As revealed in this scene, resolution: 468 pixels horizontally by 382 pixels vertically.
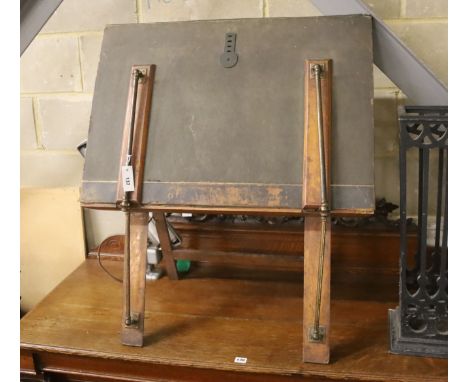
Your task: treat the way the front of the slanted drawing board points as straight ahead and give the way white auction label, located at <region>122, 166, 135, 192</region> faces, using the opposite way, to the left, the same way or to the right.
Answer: the same way

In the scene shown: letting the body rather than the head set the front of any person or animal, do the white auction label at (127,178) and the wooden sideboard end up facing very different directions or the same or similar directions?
same or similar directions

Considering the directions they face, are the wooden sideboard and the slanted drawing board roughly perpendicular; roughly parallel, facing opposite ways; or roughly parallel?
roughly parallel

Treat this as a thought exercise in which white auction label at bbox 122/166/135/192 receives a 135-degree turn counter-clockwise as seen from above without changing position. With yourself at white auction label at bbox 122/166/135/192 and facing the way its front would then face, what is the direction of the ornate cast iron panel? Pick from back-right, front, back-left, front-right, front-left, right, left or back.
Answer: front-right

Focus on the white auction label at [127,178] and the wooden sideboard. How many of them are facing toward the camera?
2

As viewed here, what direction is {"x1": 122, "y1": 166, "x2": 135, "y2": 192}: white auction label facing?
toward the camera

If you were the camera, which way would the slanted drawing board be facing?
facing the viewer

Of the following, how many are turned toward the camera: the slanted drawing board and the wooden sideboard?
2
